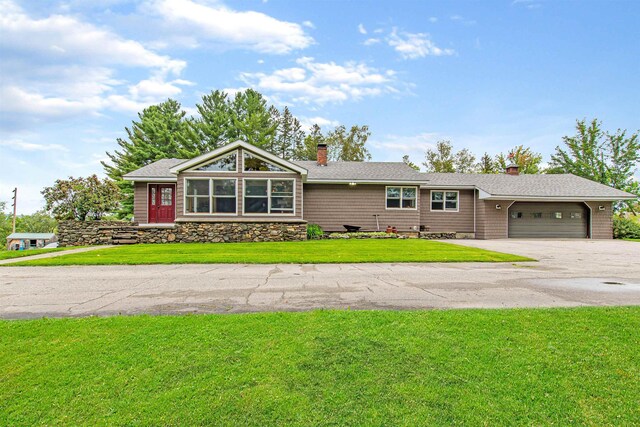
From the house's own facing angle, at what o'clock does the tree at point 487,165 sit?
The tree is roughly at 7 o'clock from the house.

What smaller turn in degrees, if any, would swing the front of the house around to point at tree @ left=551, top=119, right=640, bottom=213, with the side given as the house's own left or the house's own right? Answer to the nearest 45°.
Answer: approximately 135° to the house's own left

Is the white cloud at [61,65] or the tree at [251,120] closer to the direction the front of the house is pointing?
the white cloud

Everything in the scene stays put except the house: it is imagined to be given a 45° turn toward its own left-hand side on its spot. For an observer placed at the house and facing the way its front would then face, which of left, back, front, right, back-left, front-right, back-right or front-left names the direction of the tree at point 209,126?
back

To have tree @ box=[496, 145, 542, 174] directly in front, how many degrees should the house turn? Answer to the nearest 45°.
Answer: approximately 135° to its left

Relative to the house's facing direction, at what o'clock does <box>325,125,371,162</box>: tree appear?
The tree is roughly at 6 o'clock from the house.

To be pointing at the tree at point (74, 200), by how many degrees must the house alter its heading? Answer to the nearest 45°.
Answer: approximately 90° to its right

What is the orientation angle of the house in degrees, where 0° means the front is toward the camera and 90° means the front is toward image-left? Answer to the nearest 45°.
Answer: approximately 0°

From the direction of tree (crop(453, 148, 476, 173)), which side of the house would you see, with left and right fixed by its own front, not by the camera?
back
